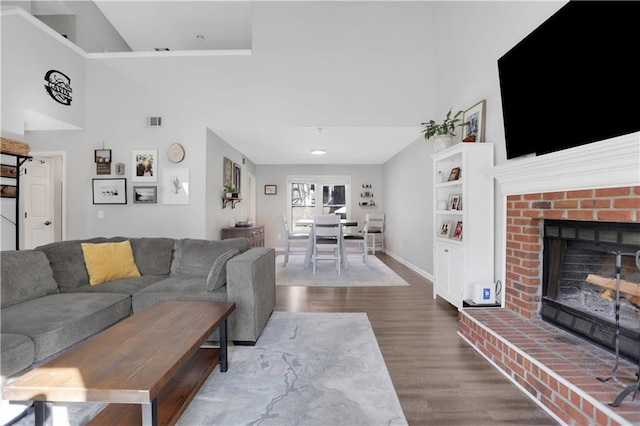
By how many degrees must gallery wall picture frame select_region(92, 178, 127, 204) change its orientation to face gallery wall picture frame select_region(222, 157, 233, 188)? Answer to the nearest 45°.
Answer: approximately 90° to its left

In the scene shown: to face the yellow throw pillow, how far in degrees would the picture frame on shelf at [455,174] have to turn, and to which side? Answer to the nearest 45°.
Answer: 0° — it already faces it

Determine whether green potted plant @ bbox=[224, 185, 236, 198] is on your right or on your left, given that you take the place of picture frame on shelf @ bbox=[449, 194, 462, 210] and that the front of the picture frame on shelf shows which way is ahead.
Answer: on your right

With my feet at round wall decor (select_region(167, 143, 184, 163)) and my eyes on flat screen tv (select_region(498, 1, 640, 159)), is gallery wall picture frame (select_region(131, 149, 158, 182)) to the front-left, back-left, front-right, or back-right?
back-right

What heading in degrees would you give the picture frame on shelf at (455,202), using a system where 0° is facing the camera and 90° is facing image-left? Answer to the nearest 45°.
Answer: approximately 45°

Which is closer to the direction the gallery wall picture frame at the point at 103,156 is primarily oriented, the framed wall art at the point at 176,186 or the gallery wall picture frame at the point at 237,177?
the framed wall art

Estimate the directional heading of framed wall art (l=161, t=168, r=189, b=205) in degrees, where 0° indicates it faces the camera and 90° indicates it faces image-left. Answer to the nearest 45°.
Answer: approximately 0°

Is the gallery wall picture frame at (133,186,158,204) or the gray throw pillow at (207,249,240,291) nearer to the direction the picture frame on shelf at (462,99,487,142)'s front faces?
the gray throw pillow

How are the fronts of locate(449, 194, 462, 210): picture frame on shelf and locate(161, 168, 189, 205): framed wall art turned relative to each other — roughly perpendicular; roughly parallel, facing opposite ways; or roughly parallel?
roughly perpendicular

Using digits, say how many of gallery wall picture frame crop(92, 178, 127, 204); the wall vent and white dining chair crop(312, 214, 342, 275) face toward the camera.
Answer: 2

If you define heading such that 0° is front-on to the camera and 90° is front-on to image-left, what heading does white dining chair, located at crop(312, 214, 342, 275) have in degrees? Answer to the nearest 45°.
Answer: approximately 180°

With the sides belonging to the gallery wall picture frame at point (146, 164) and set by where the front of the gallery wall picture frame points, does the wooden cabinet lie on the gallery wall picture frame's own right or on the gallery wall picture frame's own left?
on the gallery wall picture frame's own left
